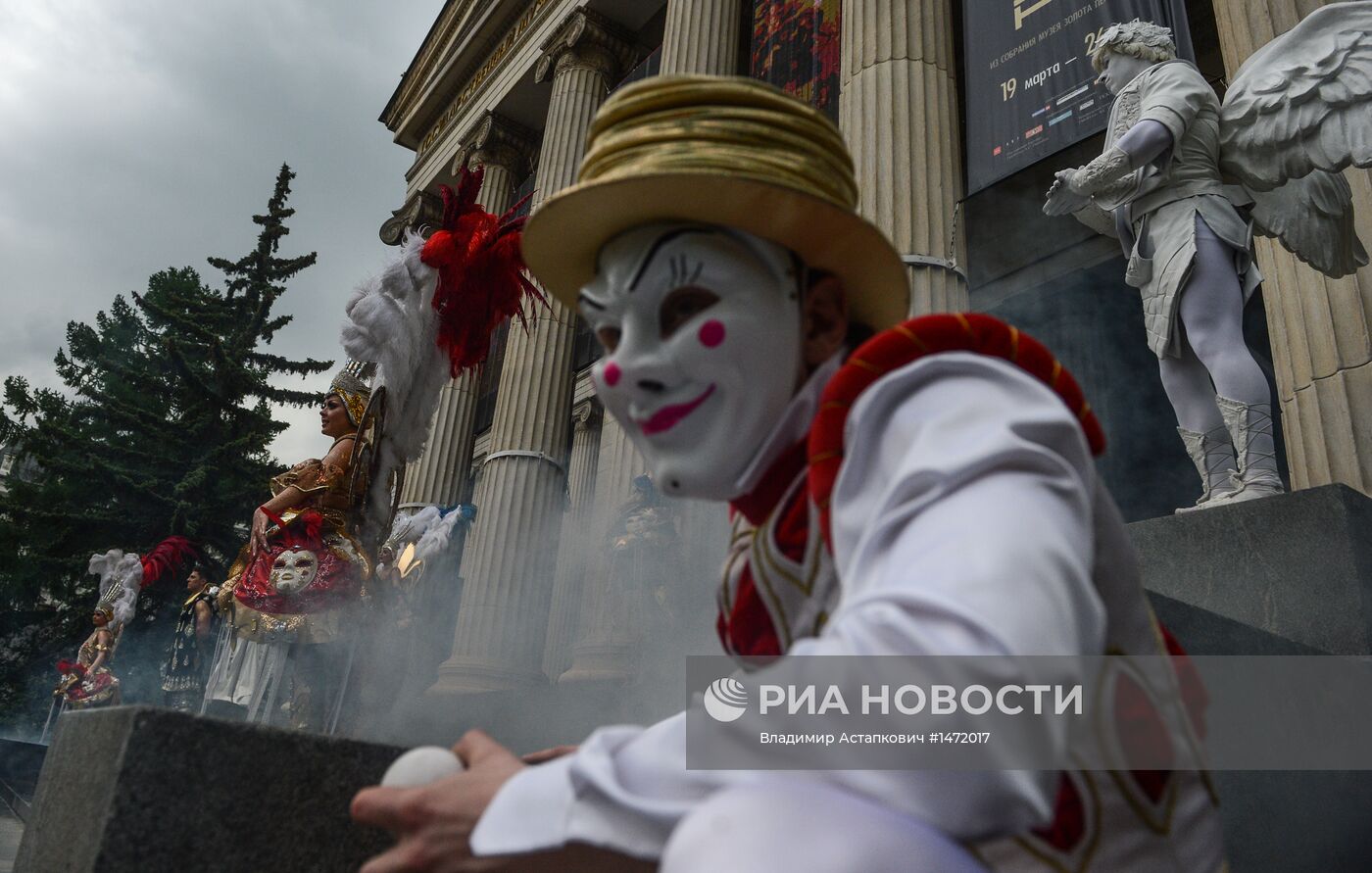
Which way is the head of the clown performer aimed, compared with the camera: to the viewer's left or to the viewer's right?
to the viewer's left

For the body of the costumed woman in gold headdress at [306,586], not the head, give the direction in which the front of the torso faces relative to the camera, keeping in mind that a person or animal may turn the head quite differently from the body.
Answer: to the viewer's left

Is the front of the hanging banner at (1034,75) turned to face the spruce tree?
no

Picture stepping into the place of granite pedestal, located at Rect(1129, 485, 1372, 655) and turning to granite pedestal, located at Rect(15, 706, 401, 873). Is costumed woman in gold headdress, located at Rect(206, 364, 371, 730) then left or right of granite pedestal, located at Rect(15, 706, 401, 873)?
right

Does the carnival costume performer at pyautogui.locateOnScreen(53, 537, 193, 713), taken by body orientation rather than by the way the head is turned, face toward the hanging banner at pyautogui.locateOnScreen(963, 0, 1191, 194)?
no

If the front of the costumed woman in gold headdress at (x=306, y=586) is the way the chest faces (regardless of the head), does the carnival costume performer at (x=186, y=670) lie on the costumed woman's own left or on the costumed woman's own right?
on the costumed woman's own right

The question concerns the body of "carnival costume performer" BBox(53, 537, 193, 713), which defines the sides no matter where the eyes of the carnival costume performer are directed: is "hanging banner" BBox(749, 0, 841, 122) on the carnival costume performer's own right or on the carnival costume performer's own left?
on the carnival costume performer's own left

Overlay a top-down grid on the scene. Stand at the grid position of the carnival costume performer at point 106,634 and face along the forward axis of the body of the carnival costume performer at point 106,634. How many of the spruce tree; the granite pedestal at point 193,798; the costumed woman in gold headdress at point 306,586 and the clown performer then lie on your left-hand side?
3

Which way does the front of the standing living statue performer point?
to the viewer's left

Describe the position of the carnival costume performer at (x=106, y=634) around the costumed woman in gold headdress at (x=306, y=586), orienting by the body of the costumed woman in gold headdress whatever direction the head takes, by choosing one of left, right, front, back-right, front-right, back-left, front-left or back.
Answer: right

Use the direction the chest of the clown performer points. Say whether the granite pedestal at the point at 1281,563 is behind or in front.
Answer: behind

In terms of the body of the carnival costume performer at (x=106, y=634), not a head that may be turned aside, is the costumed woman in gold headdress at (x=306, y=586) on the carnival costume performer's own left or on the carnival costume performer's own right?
on the carnival costume performer's own left
